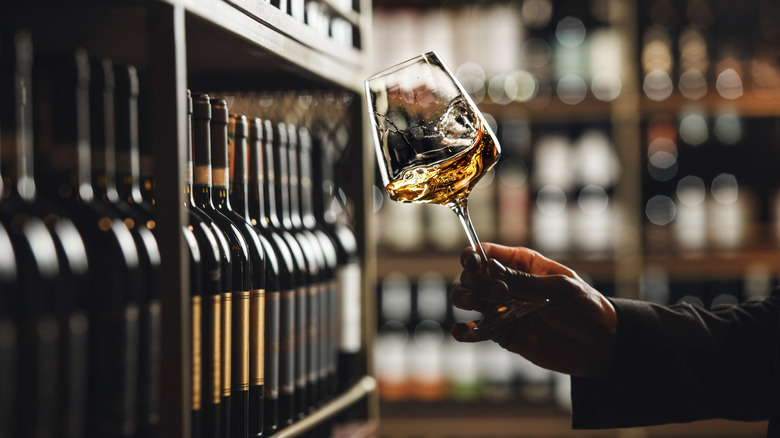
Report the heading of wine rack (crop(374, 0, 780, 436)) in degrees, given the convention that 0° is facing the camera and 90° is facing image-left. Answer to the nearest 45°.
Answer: approximately 0°

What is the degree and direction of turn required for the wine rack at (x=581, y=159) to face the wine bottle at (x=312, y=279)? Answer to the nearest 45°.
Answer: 0° — it already faces it

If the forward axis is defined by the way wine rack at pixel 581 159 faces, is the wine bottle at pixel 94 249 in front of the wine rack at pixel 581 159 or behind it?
in front

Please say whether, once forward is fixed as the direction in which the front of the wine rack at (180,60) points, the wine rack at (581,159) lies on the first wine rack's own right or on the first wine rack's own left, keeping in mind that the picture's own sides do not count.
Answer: on the first wine rack's own left

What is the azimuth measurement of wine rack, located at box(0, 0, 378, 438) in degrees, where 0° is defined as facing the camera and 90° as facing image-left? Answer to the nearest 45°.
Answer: approximately 315°

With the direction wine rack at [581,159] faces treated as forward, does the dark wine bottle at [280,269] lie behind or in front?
in front

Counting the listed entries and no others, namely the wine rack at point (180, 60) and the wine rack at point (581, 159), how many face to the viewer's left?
0

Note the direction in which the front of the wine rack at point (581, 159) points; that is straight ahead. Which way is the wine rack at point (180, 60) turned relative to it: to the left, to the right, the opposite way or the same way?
to the left

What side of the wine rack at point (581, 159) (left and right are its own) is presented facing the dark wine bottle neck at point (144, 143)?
front

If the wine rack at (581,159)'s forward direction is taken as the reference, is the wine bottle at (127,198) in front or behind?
in front
